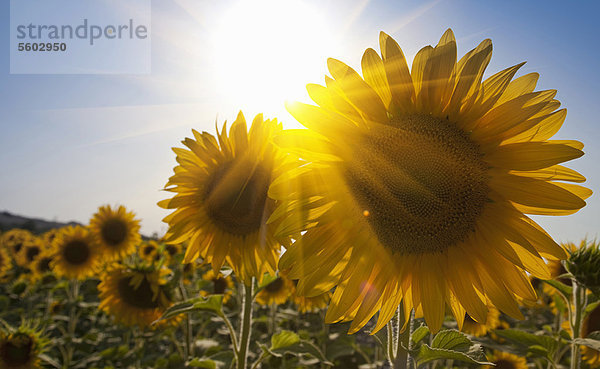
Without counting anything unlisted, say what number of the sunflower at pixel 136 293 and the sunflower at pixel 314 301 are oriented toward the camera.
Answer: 2

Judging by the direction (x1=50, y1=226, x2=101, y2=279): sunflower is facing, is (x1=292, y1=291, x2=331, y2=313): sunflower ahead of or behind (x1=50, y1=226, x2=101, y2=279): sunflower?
ahead

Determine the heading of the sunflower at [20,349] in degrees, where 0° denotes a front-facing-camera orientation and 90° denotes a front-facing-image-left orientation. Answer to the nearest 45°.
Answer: approximately 0°

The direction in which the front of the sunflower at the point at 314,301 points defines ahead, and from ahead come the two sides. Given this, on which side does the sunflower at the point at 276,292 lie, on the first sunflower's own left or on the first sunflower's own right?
on the first sunflower's own right

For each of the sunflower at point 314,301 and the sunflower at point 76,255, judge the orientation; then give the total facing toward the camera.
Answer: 2

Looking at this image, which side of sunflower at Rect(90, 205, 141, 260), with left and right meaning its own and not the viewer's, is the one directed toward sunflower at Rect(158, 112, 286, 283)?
front

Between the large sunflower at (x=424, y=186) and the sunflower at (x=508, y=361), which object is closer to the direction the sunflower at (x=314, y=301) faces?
the large sunflower
